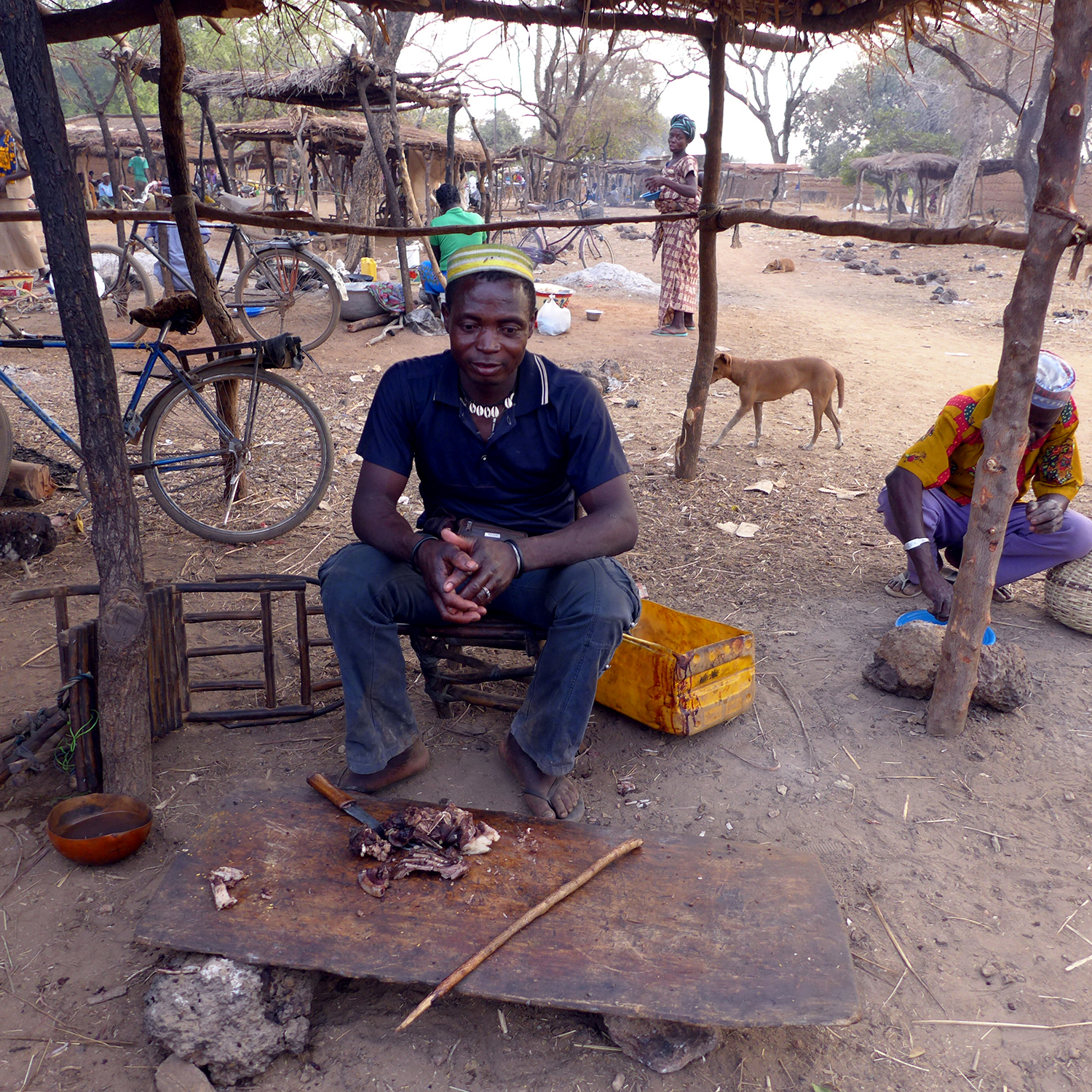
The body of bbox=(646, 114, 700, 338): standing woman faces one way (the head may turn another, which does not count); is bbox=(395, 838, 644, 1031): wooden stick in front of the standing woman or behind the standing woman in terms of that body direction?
in front

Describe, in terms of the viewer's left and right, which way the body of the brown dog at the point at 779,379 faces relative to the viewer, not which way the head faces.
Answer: facing to the left of the viewer

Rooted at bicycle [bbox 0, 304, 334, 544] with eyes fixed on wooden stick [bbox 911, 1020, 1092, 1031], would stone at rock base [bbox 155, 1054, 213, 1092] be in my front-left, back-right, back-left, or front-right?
front-right

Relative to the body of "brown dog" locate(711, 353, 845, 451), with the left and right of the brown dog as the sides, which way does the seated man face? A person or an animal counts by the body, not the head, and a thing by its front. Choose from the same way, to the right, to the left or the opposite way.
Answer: to the left

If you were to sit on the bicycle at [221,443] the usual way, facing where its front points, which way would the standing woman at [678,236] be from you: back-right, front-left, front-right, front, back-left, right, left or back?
back-right

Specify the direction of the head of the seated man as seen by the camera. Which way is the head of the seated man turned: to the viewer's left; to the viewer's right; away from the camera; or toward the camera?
toward the camera

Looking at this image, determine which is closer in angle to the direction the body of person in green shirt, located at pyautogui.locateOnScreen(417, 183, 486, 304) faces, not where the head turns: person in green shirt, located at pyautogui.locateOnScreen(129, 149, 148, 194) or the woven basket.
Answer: the person in green shirt

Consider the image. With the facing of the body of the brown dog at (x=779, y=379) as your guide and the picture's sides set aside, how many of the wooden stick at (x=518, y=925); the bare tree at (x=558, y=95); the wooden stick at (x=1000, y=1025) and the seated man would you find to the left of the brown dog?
3

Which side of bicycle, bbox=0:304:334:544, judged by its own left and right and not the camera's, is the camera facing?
left

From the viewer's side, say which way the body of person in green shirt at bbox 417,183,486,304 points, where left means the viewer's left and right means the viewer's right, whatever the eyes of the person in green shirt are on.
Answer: facing away from the viewer and to the left of the viewer

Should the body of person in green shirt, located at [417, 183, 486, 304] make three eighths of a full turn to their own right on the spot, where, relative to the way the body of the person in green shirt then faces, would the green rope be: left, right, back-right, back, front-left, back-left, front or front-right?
right

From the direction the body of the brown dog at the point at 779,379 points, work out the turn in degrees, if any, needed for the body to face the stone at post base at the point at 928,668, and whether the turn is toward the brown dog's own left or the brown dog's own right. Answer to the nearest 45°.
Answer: approximately 90° to the brown dog's own left

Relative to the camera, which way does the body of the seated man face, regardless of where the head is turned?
toward the camera

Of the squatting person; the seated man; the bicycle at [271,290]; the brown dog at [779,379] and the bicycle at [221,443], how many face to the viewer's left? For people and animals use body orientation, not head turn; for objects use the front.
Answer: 3

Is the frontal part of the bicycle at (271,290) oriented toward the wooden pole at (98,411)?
no
